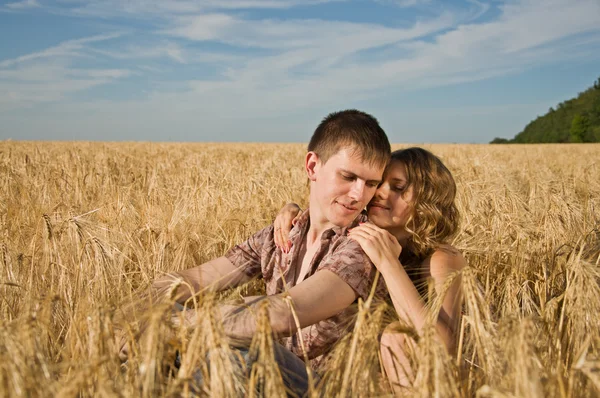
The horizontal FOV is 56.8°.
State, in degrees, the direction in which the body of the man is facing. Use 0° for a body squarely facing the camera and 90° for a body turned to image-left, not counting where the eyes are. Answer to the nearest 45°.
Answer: approximately 45°
